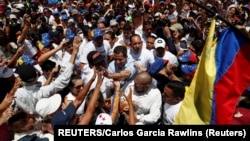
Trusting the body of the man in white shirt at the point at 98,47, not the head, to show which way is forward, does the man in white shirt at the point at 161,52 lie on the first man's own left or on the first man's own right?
on the first man's own left

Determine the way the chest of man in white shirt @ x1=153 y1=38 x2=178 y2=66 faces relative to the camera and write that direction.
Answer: toward the camera

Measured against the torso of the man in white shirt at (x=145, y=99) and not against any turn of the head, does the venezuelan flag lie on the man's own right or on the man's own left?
on the man's own left

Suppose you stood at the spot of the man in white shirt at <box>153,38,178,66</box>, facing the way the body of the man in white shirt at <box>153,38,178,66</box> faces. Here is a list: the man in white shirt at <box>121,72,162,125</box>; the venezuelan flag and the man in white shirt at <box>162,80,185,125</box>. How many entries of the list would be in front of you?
3

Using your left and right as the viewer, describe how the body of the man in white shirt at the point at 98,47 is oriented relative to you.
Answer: facing the viewer

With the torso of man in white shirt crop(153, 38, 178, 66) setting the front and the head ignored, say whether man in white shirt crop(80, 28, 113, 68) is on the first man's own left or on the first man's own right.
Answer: on the first man's own right

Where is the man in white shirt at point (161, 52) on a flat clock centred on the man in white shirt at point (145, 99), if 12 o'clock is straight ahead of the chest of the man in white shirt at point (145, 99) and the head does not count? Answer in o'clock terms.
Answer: the man in white shirt at point (161, 52) is roughly at 5 o'clock from the man in white shirt at point (145, 99).

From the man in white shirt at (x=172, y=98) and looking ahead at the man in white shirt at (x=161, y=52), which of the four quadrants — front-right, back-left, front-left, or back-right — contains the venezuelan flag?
back-right

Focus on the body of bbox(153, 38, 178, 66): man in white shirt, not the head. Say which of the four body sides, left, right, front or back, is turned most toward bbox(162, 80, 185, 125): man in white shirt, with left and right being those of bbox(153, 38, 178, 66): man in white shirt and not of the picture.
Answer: front

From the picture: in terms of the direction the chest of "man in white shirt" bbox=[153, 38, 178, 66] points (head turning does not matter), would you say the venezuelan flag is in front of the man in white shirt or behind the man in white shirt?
in front
